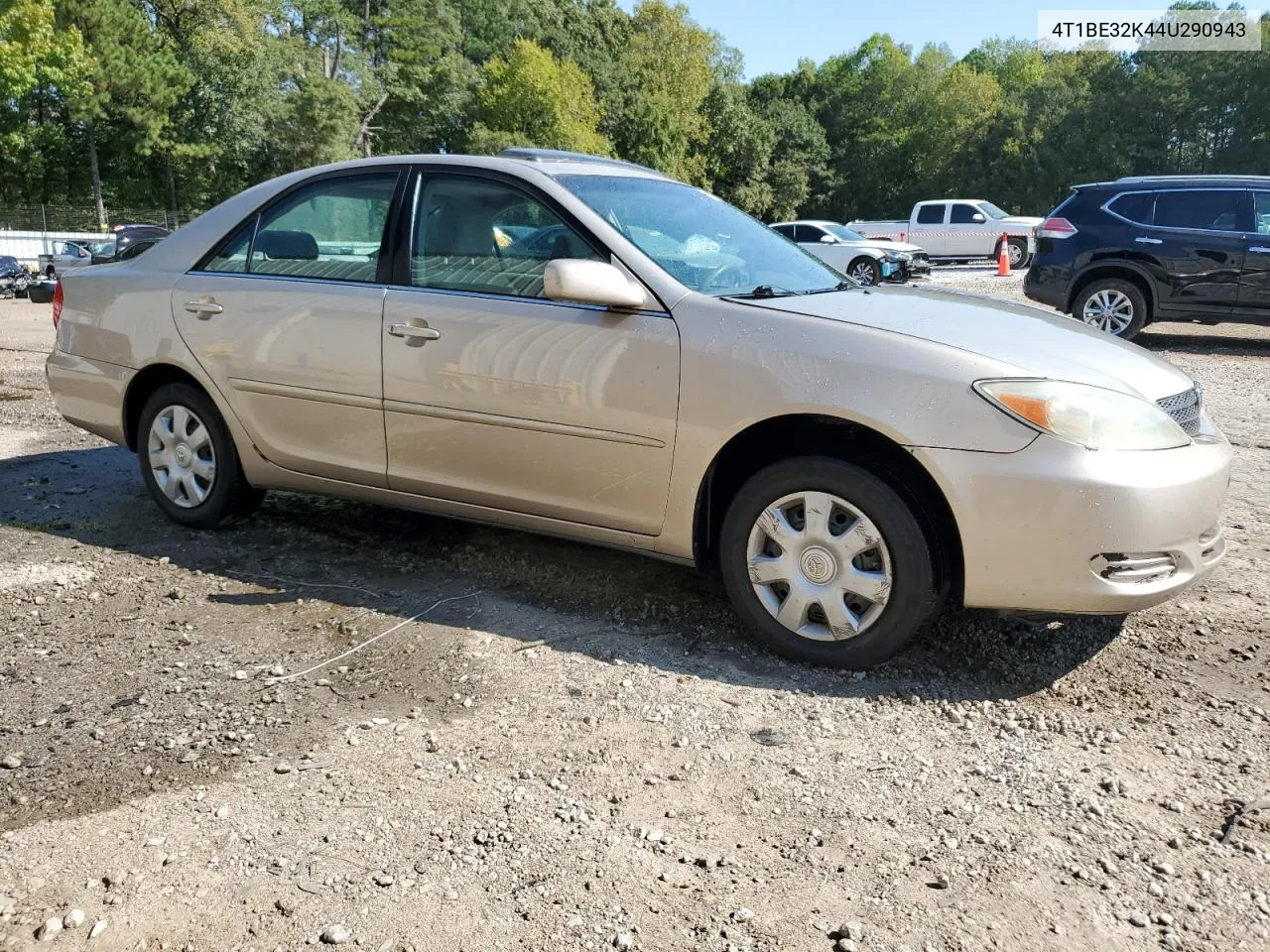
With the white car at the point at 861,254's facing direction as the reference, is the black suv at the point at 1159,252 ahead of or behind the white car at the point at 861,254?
ahead

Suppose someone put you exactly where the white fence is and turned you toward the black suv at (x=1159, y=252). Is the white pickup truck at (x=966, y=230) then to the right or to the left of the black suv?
left

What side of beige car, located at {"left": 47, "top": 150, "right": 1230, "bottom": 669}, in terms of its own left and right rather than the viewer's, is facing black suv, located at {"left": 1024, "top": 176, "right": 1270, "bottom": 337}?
left

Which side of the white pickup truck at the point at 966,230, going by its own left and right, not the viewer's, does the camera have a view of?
right

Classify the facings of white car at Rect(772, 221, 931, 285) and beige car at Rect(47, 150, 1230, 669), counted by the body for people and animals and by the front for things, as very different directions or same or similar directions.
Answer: same or similar directions

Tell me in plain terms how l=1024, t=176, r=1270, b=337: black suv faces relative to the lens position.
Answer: facing to the right of the viewer

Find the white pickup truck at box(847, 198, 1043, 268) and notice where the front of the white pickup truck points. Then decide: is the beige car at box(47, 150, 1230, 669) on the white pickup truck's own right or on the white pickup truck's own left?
on the white pickup truck's own right

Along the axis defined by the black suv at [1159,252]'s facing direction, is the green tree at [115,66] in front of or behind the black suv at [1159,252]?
behind

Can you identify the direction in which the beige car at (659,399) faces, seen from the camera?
facing the viewer and to the right of the viewer

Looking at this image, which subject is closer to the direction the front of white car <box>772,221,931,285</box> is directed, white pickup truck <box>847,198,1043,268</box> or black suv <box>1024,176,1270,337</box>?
the black suv

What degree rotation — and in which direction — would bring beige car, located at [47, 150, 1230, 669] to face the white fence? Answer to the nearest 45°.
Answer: approximately 180°

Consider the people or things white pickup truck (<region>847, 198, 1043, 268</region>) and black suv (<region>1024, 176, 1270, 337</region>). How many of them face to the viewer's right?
2

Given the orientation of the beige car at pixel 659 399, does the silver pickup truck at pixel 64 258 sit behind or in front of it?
behind

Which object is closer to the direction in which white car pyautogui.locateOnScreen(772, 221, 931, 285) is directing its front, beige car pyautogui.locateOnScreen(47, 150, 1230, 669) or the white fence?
the beige car

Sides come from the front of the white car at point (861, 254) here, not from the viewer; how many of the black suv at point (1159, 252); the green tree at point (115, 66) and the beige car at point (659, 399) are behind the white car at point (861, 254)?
1

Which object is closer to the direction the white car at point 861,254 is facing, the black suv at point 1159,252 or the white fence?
the black suv
